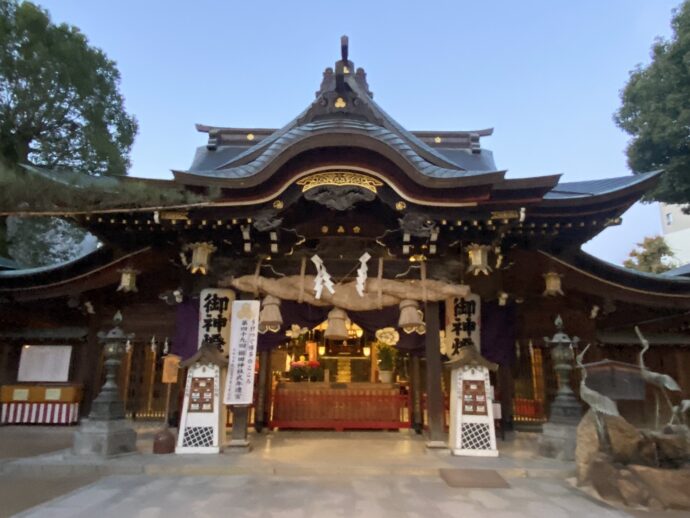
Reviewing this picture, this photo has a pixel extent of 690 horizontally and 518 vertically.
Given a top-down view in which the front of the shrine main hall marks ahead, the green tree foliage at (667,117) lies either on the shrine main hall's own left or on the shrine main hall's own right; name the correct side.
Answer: on the shrine main hall's own left

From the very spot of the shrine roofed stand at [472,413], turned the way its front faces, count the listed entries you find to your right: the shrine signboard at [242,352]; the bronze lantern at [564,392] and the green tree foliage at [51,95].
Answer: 2

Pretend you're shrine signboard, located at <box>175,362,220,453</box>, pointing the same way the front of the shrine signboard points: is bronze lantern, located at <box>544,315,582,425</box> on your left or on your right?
on your left

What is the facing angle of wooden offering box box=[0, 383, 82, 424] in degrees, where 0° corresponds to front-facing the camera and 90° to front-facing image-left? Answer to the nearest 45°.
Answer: approximately 0°

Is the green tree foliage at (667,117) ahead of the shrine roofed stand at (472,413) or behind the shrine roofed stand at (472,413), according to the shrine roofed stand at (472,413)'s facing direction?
behind

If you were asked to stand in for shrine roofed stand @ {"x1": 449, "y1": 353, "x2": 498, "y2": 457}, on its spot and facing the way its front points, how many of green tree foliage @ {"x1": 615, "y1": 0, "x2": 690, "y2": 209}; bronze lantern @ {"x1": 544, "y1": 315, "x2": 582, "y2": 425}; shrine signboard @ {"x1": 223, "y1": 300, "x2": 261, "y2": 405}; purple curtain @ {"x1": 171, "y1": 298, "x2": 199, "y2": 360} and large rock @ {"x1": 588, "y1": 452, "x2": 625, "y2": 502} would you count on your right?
2
